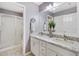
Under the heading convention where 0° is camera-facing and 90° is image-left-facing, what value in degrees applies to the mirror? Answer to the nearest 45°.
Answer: approximately 45°

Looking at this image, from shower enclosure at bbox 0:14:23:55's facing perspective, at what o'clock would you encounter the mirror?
The mirror is roughly at 11 o'clock from the shower enclosure.

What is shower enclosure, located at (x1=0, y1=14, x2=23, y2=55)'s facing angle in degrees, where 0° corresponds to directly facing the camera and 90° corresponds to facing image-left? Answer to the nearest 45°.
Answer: approximately 315°

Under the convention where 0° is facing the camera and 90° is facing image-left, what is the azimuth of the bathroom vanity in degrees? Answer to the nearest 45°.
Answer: approximately 45°

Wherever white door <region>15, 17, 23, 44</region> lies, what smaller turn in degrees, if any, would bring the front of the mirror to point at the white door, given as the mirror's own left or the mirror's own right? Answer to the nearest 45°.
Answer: approximately 45° to the mirror's own right
